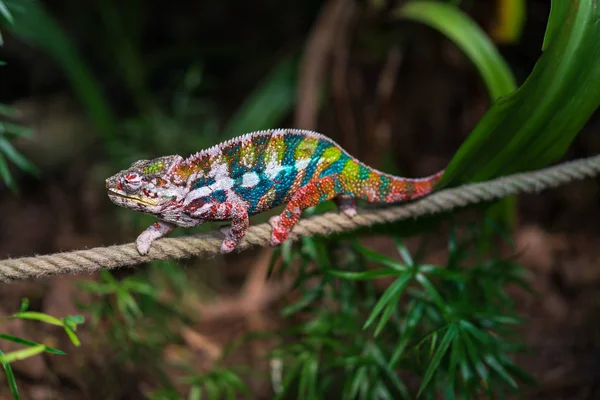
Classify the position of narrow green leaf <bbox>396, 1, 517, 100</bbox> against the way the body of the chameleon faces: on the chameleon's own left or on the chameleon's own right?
on the chameleon's own right

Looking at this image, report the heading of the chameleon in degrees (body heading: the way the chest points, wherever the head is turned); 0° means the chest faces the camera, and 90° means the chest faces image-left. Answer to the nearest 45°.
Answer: approximately 90°
